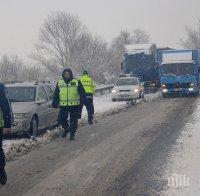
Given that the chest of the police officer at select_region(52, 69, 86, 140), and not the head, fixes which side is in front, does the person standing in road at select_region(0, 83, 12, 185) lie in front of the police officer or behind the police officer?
in front

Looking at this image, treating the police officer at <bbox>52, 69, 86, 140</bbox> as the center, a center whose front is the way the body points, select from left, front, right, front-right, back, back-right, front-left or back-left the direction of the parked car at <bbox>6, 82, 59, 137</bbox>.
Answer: back-right

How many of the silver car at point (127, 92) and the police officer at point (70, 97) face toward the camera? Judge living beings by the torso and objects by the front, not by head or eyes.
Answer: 2

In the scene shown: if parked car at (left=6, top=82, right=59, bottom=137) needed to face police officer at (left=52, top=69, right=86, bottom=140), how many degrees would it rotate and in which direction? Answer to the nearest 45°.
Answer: approximately 90° to its left

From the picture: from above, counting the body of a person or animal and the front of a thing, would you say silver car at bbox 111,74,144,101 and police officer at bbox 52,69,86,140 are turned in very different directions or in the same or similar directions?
same or similar directions

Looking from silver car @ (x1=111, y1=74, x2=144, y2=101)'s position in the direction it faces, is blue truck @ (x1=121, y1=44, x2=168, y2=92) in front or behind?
behind

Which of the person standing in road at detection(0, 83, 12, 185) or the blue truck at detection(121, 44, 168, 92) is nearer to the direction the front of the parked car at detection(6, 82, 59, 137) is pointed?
the person standing in road

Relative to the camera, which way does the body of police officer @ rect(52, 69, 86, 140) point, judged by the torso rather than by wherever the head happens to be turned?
toward the camera

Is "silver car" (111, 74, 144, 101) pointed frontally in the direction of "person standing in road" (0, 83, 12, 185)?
yes

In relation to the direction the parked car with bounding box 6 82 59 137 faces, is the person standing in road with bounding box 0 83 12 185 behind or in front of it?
in front

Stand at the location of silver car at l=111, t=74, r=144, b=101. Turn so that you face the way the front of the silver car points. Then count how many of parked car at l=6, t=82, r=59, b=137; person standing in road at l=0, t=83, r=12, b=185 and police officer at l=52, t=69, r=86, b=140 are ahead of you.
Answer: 3

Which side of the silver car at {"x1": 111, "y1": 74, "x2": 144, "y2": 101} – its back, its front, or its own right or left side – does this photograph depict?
front

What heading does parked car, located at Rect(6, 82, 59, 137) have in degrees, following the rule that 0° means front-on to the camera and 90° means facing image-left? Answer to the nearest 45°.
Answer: approximately 45°
